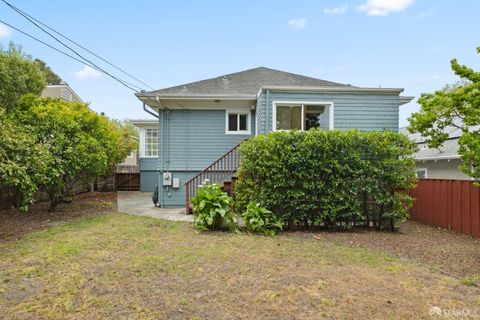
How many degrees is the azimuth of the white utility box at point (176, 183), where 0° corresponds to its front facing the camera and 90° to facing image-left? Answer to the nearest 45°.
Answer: approximately 0°

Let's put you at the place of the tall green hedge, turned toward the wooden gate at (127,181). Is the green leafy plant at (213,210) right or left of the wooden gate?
left

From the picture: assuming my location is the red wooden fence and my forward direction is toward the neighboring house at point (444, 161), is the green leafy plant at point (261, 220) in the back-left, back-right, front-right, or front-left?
back-left

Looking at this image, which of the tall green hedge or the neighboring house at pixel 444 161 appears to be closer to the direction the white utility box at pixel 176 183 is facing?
the tall green hedge

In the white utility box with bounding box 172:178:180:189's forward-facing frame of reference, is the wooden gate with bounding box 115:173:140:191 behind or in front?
behind
